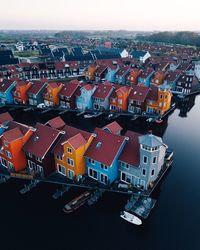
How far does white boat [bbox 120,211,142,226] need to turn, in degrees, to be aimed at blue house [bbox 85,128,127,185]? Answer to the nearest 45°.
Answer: approximately 180°

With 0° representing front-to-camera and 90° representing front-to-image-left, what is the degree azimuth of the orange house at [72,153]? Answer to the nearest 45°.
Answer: approximately 45°

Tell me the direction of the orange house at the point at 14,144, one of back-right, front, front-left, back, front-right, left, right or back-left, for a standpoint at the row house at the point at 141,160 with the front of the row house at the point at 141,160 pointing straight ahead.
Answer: front-right

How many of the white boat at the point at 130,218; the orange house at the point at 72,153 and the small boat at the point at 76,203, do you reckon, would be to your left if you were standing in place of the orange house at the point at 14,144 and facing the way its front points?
3

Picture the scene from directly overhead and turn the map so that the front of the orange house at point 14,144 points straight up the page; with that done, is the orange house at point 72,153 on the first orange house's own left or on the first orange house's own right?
on the first orange house's own left

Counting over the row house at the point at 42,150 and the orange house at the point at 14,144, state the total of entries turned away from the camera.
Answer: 0

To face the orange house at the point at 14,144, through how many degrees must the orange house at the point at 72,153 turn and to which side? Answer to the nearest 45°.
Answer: approximately 45° to its right
